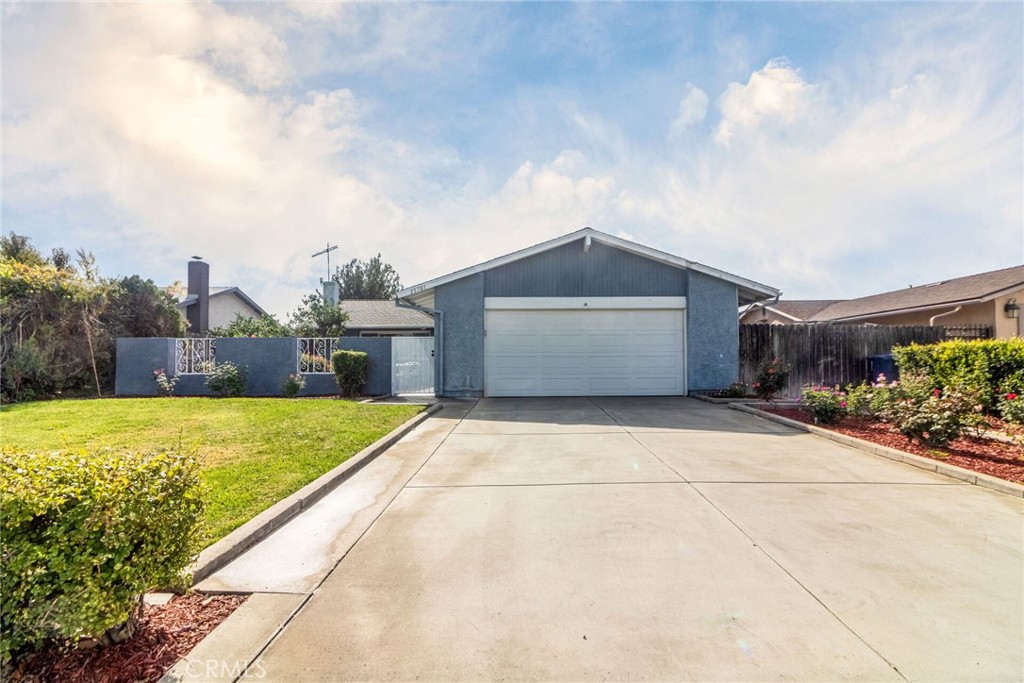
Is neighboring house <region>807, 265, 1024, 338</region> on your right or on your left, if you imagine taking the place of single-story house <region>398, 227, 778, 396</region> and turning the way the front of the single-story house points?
on your left

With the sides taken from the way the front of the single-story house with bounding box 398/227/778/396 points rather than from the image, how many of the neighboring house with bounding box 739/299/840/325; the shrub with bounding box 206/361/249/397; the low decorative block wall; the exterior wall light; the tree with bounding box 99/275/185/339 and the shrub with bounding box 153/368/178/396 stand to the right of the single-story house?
4

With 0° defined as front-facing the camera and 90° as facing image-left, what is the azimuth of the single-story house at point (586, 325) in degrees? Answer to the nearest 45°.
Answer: approximately 0°

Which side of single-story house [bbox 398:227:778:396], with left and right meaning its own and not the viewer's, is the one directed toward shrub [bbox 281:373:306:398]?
right

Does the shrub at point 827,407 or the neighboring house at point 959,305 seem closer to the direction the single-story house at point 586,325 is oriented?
the shrub

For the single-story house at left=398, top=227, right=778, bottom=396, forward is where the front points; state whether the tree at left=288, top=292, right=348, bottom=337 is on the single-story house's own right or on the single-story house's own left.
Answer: on the single-story house's own right

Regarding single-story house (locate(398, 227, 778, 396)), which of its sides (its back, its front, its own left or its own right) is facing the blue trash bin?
left

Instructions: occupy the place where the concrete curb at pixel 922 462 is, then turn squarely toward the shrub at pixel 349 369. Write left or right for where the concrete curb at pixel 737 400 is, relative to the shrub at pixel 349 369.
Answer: right

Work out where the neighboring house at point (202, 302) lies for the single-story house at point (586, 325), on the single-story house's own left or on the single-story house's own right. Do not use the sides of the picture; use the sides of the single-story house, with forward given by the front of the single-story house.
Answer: on the single-story house's own right

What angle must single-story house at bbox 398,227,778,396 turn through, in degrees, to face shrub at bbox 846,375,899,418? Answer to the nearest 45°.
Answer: approximately 45° to its left

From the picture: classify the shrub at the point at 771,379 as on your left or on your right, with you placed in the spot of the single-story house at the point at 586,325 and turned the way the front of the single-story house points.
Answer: on your left

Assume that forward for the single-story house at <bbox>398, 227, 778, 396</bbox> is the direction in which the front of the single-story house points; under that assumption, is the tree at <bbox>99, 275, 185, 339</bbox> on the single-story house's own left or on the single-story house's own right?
on the single-story house's own right
